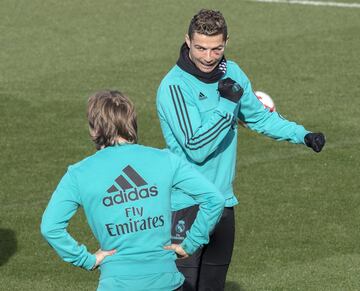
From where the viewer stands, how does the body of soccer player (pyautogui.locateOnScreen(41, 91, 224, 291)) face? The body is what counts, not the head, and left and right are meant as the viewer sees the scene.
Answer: facing away from the viewer

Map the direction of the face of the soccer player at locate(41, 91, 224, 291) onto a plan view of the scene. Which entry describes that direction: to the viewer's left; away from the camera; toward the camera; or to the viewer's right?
away from the camera

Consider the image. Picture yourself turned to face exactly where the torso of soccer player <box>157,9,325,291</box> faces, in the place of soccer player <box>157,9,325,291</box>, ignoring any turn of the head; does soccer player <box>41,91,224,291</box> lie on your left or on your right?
on your right

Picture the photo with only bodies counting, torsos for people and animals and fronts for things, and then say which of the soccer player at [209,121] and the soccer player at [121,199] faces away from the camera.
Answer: the soccer player at [121,199]

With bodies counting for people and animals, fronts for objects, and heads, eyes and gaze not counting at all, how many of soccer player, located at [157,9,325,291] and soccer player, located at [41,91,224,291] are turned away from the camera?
1

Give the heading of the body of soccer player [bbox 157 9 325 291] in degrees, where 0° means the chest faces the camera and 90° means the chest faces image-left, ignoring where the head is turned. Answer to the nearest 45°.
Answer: approximately 315°
